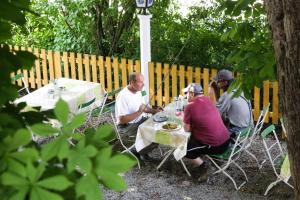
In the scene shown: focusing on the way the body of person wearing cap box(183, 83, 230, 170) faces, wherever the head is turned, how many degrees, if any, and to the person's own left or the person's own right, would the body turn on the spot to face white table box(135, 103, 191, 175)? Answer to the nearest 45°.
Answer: approximately 45° to the person's own left

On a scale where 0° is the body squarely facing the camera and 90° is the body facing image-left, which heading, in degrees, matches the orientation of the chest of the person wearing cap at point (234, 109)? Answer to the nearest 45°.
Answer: approximately 135°

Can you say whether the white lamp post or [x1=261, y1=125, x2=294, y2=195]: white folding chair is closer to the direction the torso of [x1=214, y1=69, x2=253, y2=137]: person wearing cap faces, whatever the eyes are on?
the white lamp post

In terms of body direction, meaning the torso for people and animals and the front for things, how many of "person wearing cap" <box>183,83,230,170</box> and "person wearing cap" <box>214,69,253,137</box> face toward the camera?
0

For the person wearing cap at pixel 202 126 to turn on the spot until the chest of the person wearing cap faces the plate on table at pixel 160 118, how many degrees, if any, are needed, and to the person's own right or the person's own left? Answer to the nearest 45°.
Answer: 0° — they already face it

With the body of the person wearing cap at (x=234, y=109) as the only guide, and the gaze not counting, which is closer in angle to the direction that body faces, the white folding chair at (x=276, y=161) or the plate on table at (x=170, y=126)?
the plate on table

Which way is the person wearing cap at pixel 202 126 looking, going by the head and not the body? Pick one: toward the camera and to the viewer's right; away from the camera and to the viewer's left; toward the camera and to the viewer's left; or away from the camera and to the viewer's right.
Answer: away from the camera and to the viewer's left

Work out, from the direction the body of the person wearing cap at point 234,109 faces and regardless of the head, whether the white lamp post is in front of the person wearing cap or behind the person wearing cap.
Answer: in front

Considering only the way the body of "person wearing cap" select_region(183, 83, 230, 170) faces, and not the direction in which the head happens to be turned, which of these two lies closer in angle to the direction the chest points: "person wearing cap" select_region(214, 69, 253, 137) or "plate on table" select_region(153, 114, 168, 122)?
the plate on table

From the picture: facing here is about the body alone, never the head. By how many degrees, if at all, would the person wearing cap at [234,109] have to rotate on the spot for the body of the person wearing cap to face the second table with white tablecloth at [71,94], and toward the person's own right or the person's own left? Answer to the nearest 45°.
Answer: approximately 45° to the person's own left

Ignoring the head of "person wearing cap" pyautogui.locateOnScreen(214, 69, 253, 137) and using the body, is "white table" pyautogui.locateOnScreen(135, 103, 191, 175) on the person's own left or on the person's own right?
on the person's own left

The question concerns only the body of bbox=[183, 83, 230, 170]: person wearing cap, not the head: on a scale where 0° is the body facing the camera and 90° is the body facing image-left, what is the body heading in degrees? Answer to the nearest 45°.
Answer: approximately 135°

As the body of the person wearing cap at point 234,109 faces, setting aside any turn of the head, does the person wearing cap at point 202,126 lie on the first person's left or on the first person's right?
on the first person's left

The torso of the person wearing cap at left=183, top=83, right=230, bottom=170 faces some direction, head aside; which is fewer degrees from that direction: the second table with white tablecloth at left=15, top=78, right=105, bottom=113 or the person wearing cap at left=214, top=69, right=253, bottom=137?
the second table with white tablecloth

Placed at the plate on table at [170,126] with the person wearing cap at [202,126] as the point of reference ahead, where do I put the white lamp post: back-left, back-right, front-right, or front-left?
back-left
